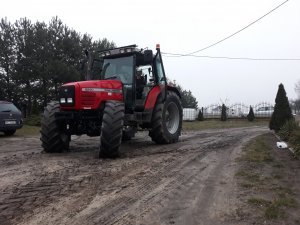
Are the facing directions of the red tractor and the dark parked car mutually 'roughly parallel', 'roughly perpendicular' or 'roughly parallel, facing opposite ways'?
roughly perpendicular

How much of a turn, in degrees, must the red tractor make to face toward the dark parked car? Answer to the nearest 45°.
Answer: approximately 90° to its right

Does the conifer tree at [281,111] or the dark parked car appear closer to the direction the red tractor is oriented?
the dark parked car

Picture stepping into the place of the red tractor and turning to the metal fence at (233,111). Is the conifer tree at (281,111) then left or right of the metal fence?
right
